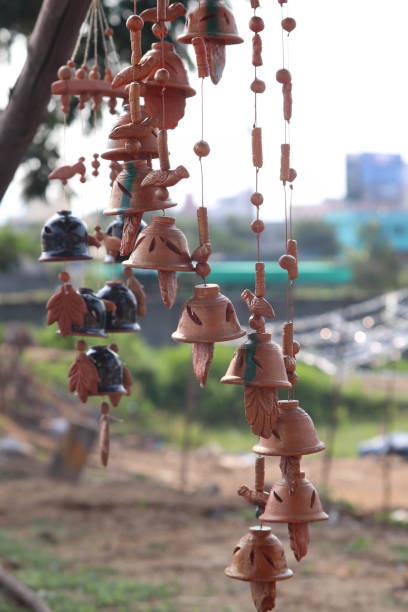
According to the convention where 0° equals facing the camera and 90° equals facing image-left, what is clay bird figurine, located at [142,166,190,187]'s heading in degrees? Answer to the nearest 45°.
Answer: approximately 270°

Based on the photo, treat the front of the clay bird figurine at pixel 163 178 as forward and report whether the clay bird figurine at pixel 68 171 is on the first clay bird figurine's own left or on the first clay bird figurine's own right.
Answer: on the first clay bird figurine's own left
